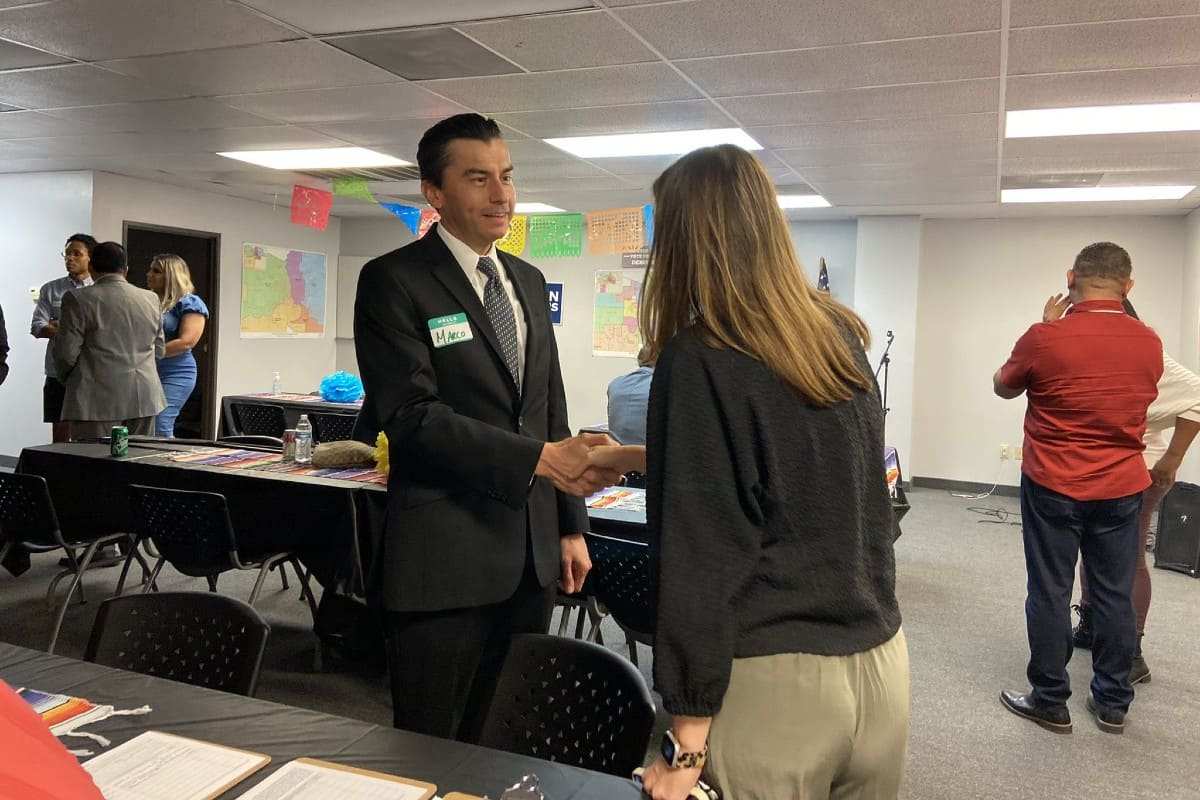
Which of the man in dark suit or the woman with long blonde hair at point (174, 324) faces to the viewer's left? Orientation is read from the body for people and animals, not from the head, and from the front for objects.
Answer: the woman with long blonde hair

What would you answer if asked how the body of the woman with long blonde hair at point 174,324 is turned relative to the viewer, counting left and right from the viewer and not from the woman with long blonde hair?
facing to the left of the viewer

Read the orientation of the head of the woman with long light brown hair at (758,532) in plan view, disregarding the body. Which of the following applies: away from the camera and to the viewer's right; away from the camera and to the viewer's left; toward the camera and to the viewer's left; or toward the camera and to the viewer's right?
away from the camera and to the viewer's left

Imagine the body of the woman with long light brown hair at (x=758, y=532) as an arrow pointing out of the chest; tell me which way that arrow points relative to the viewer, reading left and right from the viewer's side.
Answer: facing away from the viewer and to the left of the viewer

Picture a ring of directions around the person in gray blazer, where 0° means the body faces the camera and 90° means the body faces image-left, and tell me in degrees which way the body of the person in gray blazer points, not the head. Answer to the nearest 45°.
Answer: approximately 180°

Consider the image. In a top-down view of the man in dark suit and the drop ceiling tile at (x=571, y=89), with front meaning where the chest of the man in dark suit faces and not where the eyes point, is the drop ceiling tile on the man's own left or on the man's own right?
on the man's own left

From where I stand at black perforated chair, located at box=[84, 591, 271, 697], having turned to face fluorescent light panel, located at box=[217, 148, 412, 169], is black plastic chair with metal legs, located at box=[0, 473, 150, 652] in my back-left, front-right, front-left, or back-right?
front-left

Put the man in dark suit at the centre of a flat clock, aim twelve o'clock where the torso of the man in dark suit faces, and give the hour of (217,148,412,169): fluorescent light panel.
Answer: The fluorescent light panel is roughly at 7 o'clock from the man in dark suit.

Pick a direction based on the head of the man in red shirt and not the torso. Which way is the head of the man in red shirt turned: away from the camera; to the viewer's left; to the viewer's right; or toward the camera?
away from the camera

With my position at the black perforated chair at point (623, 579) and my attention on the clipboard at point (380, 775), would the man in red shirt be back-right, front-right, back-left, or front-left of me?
back-left

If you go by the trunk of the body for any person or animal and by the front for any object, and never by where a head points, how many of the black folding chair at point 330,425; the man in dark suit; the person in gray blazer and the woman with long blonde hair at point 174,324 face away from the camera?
2

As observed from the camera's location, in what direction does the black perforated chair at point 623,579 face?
facing away from the viewer and to the right of the viewer

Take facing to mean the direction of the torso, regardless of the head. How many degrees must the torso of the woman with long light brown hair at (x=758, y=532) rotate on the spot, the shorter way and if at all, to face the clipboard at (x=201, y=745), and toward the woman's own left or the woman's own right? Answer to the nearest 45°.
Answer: approximately 45° to the woman's own left

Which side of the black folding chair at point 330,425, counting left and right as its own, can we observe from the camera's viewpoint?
back

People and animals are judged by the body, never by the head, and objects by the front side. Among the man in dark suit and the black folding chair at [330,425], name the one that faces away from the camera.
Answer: the black folding chair
